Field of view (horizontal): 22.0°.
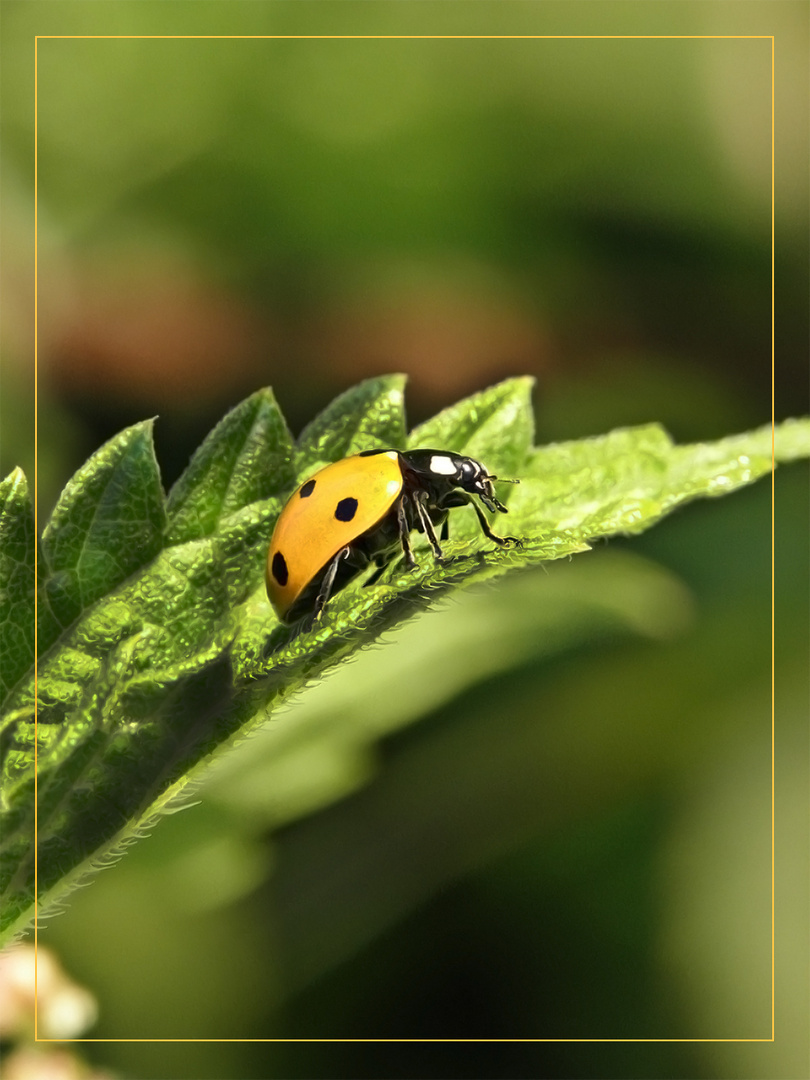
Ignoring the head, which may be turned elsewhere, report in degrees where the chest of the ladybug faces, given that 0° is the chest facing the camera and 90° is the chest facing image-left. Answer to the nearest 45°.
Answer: approximately 270°
